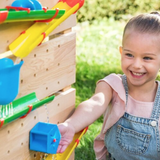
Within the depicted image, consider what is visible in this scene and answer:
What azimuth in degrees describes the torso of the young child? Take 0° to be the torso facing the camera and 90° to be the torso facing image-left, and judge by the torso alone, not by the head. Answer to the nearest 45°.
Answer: approximately 0°

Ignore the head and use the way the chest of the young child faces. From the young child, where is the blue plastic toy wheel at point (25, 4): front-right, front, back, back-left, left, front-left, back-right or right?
front-right
